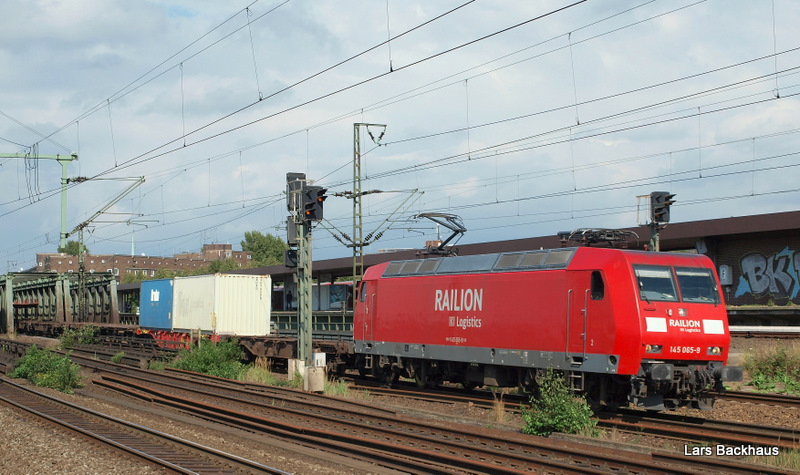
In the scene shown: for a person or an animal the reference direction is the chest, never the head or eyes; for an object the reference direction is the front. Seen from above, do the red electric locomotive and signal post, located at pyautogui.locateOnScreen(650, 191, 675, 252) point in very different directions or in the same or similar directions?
same or similar directions

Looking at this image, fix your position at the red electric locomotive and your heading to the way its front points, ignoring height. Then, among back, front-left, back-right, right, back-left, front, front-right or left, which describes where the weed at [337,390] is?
back

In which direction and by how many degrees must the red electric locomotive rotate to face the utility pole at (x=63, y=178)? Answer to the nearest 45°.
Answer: approximately 180°

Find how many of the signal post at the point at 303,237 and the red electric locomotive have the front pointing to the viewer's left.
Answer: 0

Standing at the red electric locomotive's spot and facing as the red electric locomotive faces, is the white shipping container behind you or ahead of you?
behind

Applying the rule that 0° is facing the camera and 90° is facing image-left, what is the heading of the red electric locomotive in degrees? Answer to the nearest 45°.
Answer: approximately 315°

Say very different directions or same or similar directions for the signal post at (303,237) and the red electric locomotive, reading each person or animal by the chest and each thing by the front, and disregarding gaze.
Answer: same or similar directions

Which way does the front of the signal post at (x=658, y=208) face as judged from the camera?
facing the viewer and to the right of the viewer

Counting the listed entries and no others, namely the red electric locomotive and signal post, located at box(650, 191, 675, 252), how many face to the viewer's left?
0
